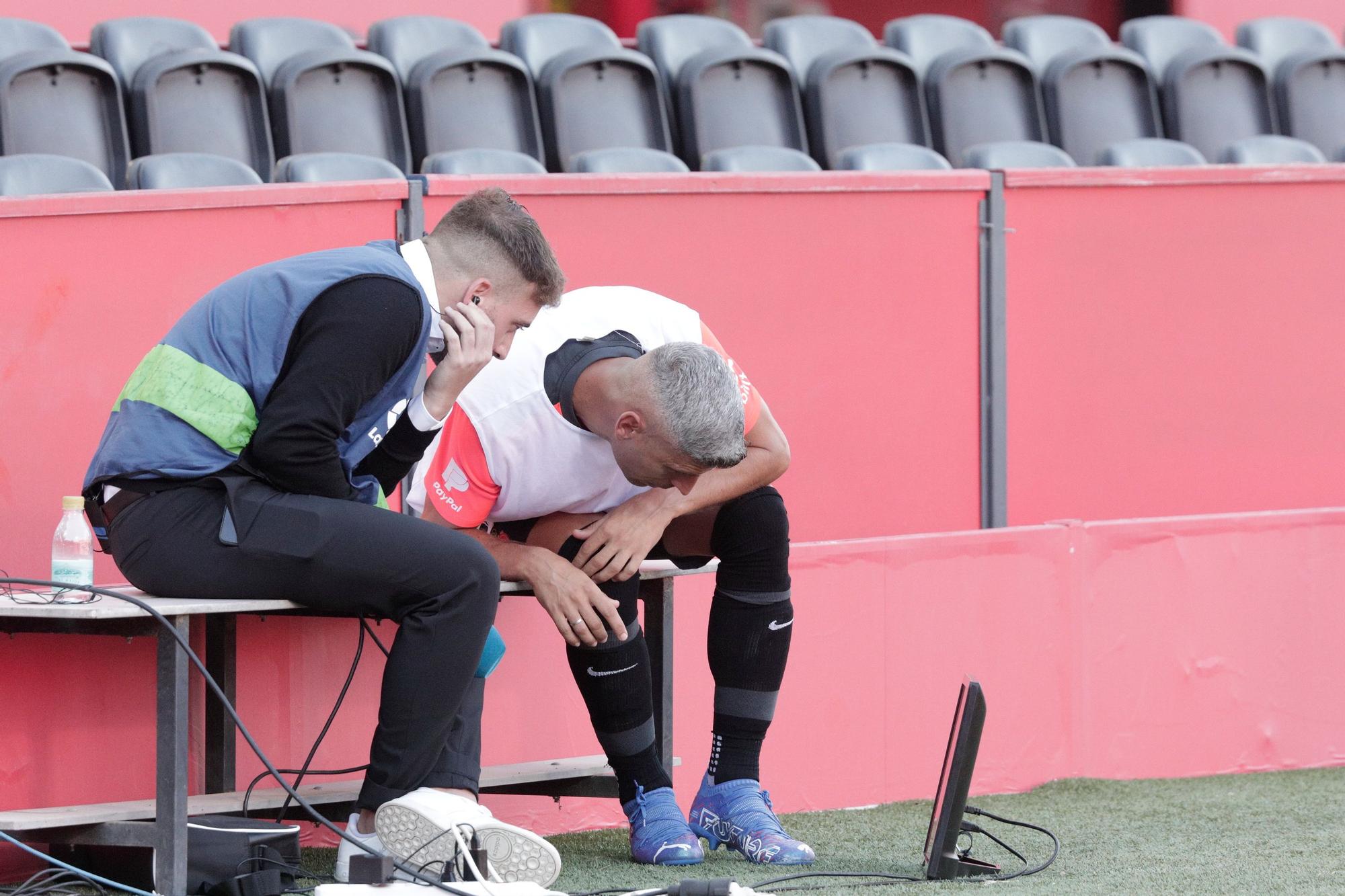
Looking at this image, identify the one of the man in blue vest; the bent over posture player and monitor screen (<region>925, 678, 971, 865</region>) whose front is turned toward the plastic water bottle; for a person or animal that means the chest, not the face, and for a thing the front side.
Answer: the monitor screen

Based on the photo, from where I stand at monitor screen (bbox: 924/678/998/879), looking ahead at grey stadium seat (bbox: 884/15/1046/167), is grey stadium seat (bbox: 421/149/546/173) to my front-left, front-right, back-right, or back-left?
front-left

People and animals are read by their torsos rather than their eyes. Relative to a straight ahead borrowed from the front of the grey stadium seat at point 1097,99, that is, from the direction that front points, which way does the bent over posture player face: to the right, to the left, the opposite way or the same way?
the same way

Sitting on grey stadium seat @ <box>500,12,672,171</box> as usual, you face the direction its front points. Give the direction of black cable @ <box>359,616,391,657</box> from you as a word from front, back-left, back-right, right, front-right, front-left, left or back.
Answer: front-right

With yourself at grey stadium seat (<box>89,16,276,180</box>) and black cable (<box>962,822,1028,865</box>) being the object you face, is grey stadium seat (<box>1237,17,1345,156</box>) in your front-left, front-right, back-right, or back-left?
front-left

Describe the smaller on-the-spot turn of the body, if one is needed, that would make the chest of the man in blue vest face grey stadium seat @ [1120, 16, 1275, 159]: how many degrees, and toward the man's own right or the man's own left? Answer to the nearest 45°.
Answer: approximately 45° to the man's own left

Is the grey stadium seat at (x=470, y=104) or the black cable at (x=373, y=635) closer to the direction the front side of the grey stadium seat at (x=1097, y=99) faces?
the black cable

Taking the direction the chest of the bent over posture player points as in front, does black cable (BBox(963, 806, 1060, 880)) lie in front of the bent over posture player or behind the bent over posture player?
in front

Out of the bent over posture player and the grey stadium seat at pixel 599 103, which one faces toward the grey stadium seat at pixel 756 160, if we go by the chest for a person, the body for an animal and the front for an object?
the grey stadium seat at pixel 599 103

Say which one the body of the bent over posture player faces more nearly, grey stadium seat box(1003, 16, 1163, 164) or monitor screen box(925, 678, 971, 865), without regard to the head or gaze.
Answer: the monitor screen

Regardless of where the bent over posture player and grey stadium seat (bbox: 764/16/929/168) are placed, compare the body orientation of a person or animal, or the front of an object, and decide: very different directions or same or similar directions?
same or similar directions

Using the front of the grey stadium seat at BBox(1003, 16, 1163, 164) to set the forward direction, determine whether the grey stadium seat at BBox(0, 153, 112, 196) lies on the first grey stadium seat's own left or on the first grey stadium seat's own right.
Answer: on the first grey stadium seat's own right

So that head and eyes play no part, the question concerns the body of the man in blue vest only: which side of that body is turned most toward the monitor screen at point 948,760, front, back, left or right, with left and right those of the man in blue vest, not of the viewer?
front

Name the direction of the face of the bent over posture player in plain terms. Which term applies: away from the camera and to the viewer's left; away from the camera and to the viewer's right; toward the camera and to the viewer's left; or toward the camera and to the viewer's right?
toward the camera and to the viewer's right

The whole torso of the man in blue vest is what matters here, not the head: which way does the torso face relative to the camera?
to the viewer's right

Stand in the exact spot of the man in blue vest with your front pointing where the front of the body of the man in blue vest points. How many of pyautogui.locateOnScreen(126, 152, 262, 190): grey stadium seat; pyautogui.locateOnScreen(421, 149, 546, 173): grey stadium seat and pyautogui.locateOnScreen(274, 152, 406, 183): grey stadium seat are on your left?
3

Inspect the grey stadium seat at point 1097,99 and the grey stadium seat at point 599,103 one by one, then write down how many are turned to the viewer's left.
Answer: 0
